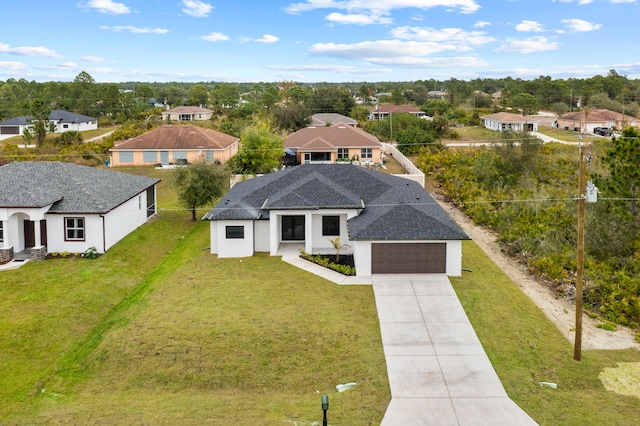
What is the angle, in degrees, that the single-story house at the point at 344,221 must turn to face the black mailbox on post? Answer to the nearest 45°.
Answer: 0° — it already faces it

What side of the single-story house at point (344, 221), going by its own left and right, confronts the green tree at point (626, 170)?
left

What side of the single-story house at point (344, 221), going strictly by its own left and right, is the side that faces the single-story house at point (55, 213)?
right

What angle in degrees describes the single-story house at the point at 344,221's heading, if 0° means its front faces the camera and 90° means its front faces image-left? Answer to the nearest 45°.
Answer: approximately 0°

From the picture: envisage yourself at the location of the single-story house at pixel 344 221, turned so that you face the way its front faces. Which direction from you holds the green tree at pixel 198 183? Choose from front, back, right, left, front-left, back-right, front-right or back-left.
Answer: back-right

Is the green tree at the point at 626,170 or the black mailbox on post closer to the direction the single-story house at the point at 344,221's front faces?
the black mailbox on post

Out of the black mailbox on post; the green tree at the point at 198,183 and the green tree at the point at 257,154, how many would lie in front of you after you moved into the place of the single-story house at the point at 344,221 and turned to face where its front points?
1

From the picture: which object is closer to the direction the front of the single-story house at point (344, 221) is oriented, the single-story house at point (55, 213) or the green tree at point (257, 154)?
the single-story house

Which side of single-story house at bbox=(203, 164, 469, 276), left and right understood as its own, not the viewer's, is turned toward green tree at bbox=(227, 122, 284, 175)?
back

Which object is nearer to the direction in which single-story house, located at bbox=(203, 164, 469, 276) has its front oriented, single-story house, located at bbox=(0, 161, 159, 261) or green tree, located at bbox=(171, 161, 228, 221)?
the single-story house

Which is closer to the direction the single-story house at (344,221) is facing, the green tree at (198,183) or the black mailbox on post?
the black mailbox on post
